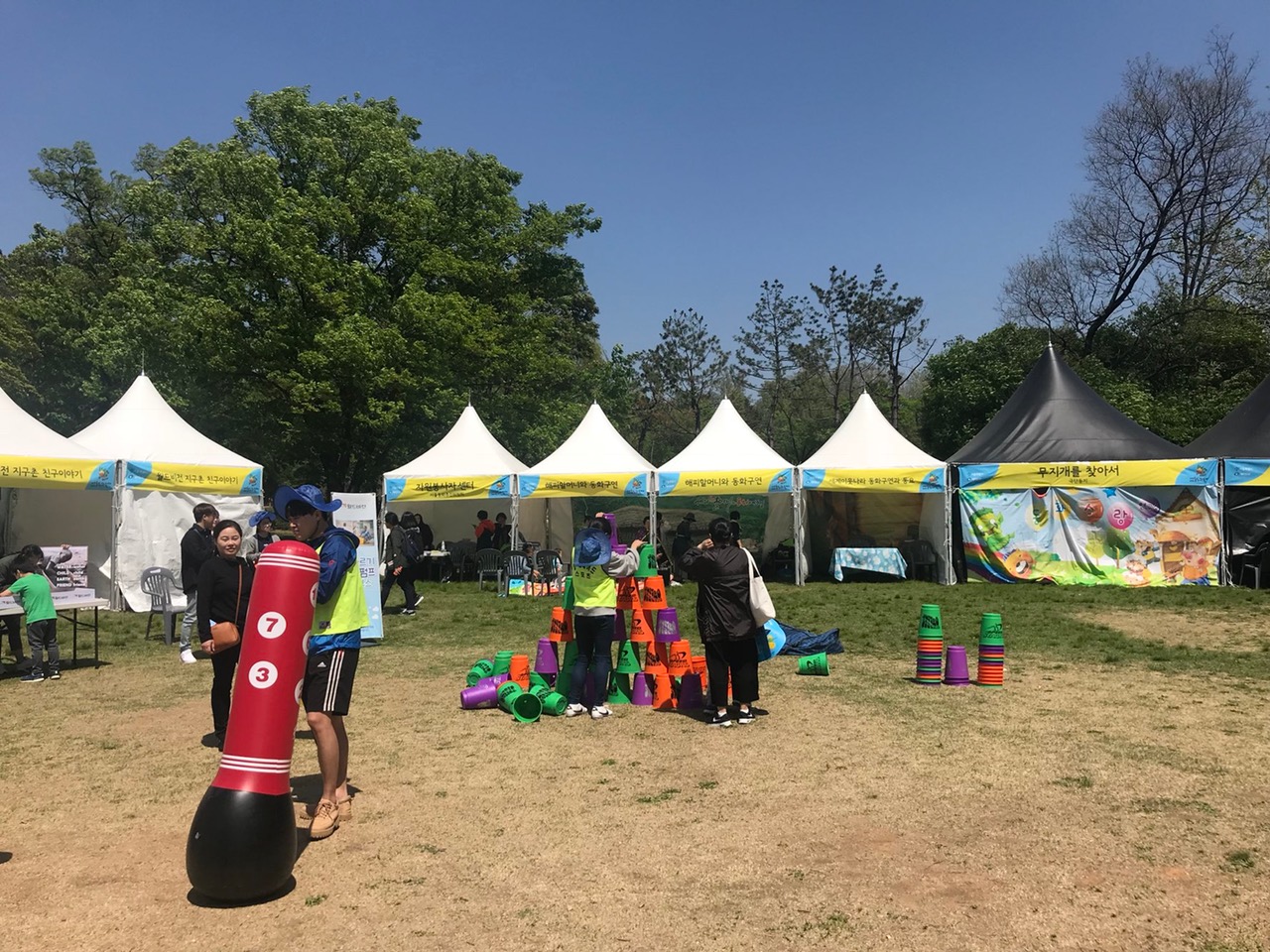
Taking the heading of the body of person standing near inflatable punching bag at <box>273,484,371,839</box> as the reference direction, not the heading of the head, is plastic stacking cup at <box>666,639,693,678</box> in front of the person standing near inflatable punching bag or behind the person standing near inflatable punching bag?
behind

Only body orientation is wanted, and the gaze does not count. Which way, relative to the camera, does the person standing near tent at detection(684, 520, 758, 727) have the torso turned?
away from the camera

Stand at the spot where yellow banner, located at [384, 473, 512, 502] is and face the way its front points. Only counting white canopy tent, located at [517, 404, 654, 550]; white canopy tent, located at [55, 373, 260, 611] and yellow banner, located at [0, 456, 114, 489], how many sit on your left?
1

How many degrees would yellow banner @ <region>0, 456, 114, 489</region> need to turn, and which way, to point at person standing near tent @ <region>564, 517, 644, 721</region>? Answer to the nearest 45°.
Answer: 0° — it already faces them

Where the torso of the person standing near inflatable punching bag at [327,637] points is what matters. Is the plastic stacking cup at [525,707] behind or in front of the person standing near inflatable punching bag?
behind

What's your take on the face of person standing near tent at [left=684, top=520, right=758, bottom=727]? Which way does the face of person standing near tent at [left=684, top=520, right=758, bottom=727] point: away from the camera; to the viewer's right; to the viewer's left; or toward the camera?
away from the camera

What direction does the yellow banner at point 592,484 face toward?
toward the camera

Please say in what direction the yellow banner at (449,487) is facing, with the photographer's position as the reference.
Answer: facing the viewer

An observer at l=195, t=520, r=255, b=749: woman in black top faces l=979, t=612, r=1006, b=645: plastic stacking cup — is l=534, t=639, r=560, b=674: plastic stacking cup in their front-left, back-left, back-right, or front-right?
front-left

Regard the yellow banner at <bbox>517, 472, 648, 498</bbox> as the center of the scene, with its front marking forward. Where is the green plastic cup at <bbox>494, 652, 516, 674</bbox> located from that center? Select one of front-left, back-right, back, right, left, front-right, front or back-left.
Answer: front

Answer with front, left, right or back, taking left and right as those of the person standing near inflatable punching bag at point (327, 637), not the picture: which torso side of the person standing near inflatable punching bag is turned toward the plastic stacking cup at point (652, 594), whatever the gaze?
back

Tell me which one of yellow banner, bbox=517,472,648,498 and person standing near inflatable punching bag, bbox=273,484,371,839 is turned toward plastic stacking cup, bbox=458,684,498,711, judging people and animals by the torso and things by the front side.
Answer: the yellow banner

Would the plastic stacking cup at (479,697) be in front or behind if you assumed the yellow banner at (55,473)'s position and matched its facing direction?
in front

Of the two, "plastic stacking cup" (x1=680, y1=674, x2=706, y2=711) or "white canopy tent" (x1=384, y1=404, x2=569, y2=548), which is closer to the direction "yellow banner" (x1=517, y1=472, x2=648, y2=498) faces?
the plastic stacking cup

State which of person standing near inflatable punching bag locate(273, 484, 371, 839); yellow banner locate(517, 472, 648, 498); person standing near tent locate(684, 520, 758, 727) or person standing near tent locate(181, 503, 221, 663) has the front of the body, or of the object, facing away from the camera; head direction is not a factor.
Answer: person standing near tent locate(684, 520, 758, 727)

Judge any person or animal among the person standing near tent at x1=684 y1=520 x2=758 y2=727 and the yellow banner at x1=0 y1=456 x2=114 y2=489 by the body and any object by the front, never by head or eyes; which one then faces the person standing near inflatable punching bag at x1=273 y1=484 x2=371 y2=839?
the yellow banner

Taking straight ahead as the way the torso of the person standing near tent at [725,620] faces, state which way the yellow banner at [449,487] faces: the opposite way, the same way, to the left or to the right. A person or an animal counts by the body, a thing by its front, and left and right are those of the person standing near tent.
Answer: the opposite way
